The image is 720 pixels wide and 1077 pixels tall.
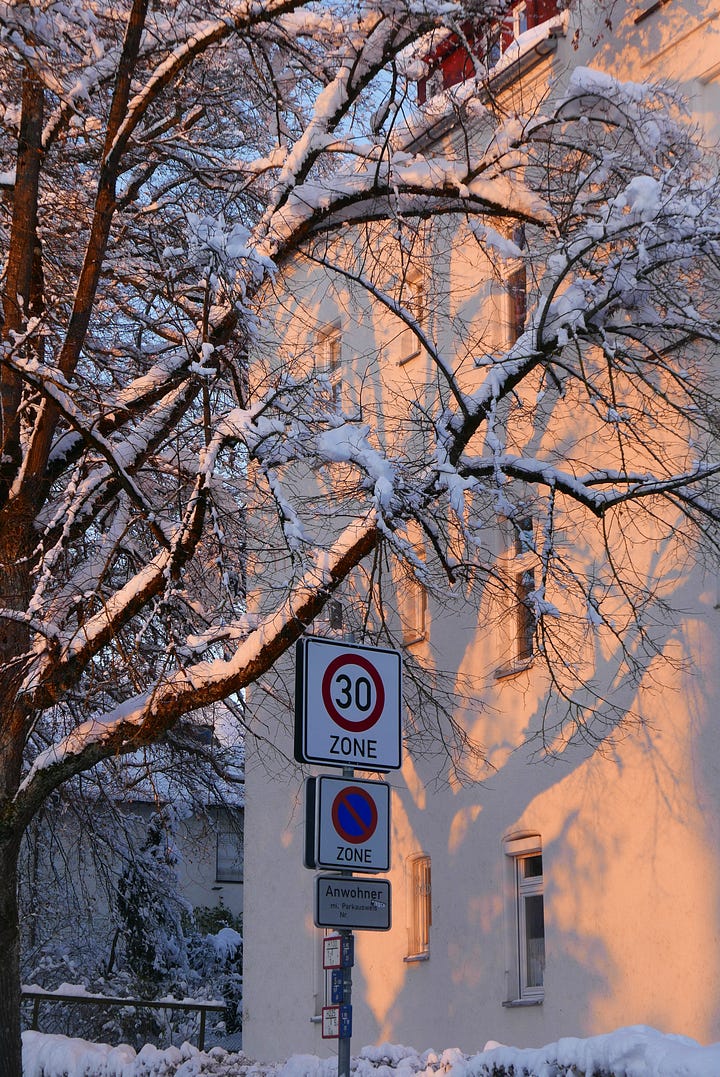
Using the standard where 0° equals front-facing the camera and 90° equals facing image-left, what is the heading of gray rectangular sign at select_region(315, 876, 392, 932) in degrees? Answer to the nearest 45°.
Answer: approximately 0°
